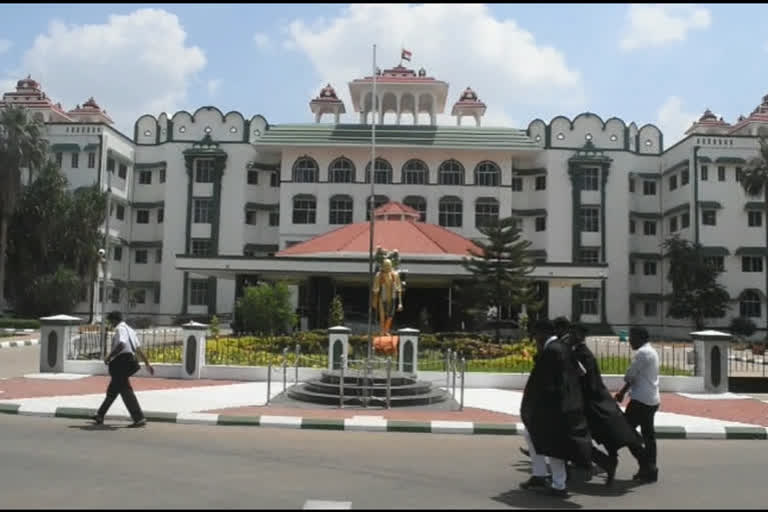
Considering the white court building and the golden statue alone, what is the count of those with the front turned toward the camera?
2

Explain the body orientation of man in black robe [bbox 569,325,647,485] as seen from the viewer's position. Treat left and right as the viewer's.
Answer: facing to the left of the viewer

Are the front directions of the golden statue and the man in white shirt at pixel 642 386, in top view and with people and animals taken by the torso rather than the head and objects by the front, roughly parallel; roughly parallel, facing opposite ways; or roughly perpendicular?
roughly perpendicular

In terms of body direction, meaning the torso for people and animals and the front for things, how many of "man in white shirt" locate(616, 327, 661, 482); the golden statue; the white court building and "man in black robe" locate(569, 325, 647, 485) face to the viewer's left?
2

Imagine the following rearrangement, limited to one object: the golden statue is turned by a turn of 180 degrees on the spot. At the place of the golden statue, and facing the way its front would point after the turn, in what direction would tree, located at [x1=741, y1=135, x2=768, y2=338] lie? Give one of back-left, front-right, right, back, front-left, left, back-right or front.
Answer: front-right

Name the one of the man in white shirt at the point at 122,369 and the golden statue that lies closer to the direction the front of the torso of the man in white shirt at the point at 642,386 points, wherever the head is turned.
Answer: the man in white shirt

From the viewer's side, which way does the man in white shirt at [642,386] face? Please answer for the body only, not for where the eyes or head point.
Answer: to the viewer's left

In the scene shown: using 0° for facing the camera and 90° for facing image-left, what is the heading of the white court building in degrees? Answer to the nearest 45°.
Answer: approximately 0°

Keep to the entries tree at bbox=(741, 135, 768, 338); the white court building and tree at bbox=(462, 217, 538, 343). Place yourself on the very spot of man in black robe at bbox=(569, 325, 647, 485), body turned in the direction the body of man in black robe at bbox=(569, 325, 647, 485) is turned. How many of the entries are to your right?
3

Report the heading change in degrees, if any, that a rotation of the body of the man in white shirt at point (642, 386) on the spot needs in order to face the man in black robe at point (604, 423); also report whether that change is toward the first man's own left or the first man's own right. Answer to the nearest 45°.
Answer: approximately 45° to the first man's own left
